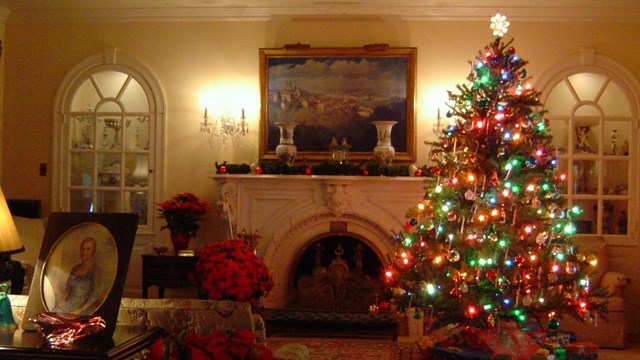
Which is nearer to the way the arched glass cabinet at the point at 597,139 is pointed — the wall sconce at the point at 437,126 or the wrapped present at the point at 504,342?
the wrapped present

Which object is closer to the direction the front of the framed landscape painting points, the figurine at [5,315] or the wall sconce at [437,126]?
the figurine

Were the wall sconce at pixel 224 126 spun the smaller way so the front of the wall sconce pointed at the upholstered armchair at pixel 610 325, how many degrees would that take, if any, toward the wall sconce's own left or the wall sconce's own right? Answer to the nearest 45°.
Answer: approximately 90° to the wall sconce's own left

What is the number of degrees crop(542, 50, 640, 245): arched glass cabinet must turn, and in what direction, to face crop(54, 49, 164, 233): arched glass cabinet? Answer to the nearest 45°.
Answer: approximately 90° to its right

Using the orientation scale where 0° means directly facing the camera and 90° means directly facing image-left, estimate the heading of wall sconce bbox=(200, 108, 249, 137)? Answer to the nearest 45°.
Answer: approximately 0°

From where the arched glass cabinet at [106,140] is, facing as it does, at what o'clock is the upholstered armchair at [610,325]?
The upholstered armchair is roughly at 10 o'clock from the arched glass cabinet.

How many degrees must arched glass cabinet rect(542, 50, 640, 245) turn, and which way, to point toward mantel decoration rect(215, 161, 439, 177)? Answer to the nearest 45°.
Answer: approximately 45° to its right
